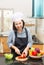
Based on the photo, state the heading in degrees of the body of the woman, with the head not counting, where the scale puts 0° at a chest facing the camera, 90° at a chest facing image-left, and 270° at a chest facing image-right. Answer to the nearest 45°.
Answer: approximately 0°
